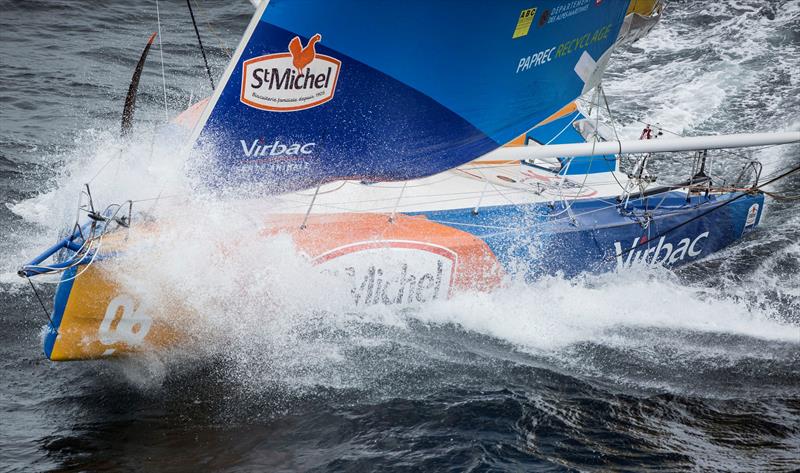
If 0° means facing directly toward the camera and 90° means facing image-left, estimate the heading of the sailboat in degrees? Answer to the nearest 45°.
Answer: approximately 45°
